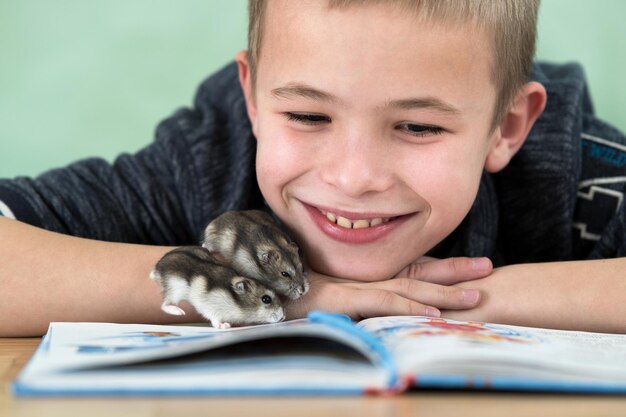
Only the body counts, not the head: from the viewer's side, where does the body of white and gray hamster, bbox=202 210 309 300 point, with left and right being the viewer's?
facing the viewer and to the right of the viewer

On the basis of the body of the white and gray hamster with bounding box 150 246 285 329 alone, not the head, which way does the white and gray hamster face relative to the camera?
to the viewer's right

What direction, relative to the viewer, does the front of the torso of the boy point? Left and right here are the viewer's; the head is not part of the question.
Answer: facing the viewer

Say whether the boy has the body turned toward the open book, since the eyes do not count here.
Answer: yes
